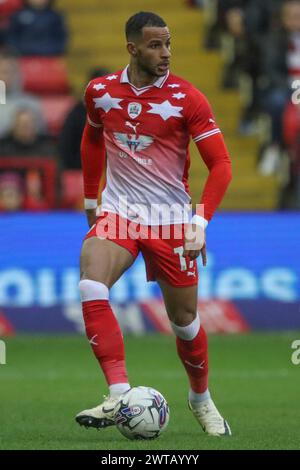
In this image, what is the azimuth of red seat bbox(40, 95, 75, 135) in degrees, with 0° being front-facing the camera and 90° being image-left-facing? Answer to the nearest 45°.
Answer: approximately 0°

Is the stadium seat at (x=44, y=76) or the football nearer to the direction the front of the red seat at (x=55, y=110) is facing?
the football

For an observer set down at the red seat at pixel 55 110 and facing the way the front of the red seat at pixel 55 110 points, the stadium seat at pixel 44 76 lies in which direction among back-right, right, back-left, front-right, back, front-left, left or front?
back

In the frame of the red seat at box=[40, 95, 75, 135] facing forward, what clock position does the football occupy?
The football is roughly at 12 o'clock from the red seat.
